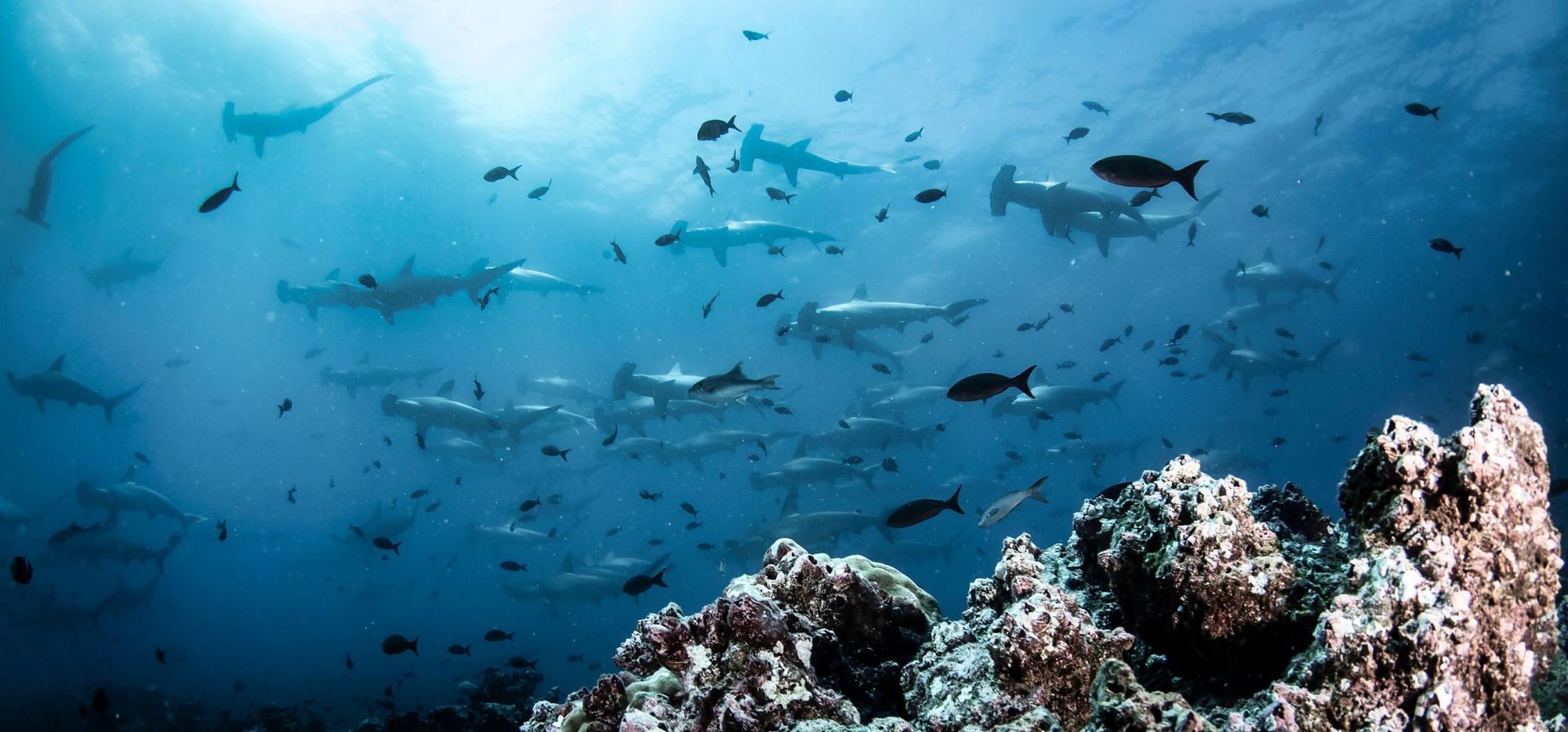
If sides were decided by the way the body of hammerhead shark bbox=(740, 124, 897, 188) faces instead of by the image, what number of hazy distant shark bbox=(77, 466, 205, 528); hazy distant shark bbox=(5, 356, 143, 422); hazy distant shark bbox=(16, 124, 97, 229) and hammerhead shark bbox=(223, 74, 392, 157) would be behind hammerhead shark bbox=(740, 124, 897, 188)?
0

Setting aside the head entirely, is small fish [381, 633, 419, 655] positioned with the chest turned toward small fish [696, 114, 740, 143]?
no

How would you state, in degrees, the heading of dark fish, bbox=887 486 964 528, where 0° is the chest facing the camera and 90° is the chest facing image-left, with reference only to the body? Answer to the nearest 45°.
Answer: approximately 90°

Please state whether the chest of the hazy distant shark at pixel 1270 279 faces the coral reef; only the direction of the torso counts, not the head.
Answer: no

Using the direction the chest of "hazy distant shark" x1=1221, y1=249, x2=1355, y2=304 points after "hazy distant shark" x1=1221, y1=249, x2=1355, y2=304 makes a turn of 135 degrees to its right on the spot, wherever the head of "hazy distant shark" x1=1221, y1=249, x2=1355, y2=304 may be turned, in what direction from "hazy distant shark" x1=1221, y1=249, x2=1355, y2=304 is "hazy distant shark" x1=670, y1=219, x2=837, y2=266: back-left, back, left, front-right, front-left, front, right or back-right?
back

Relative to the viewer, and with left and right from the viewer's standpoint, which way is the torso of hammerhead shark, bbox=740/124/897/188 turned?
facing to the left of the viewer

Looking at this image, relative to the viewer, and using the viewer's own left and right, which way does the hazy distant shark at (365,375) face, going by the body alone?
facing to the left of the viewer

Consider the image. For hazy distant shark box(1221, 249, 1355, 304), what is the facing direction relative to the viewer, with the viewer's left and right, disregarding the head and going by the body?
facing to the left of the viewer

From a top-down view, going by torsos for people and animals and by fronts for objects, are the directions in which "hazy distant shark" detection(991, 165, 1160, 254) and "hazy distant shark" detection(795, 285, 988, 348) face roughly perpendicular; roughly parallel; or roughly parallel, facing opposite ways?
roughly parallel

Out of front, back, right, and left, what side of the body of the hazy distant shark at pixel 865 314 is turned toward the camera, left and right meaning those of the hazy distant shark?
left

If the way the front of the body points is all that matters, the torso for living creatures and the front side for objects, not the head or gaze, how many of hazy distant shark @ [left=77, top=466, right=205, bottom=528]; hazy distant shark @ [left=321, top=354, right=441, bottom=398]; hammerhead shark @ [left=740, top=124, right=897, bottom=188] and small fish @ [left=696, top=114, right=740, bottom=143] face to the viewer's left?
4

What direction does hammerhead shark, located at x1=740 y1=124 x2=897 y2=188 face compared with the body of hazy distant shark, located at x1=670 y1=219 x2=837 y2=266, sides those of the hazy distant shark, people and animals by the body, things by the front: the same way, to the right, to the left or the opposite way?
the same way

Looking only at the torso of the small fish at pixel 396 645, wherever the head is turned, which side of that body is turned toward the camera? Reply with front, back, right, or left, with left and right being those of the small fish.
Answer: left
